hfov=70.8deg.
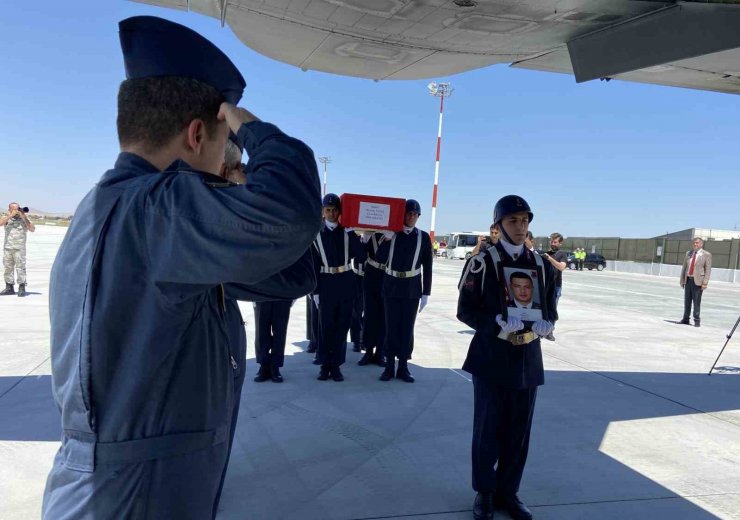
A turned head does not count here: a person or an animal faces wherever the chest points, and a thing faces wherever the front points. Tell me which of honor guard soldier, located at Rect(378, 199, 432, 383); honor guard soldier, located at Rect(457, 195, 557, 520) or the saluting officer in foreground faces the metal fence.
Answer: the saluting officer in foreground

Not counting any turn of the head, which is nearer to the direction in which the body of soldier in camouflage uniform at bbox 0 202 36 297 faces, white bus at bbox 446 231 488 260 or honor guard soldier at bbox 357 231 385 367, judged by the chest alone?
the honor guard soldier

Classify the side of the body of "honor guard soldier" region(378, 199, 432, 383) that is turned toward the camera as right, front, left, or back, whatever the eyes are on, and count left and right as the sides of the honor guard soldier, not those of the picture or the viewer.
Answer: front

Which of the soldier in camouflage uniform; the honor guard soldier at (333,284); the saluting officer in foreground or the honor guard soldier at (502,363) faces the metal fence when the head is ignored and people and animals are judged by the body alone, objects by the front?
the saluting officer in foreground

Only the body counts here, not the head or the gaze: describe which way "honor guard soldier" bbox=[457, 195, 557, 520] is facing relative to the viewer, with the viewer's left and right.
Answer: facing the viewer and to the right of the viewer

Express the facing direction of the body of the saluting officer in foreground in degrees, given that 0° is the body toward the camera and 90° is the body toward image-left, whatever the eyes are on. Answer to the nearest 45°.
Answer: approximately 225°

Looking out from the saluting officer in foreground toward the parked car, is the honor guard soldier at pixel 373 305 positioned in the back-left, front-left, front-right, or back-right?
front-left

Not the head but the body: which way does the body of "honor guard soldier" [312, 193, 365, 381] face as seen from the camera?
toward the camera

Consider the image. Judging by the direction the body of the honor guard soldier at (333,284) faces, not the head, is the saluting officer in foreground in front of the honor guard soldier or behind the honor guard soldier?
in front

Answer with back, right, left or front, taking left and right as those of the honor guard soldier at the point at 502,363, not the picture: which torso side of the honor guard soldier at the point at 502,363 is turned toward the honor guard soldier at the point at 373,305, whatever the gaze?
back

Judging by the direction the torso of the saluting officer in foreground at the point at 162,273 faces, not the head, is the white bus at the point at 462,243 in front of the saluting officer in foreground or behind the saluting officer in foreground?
in front

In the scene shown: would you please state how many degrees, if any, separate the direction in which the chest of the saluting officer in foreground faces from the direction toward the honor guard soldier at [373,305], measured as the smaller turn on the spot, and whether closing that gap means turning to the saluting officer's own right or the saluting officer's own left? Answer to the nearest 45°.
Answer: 0° — they already face them
